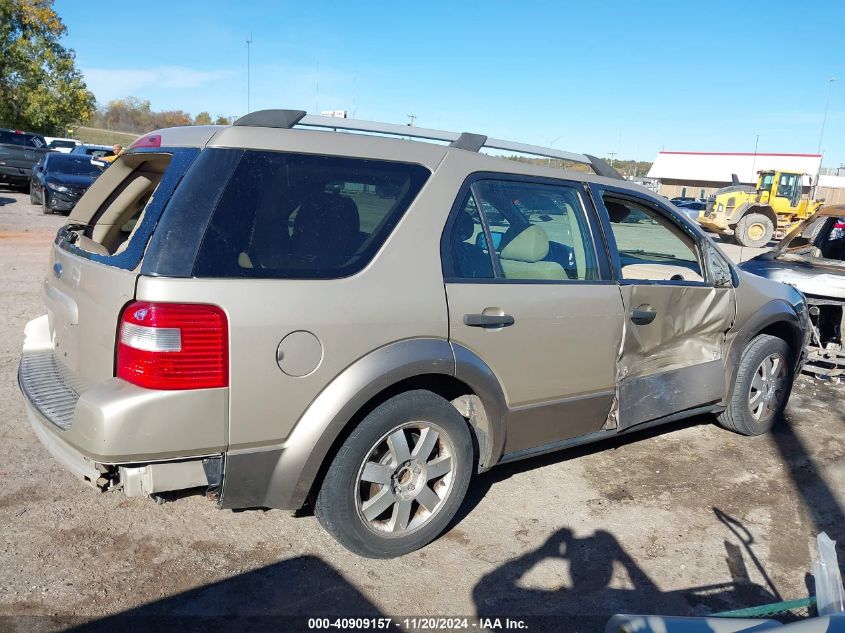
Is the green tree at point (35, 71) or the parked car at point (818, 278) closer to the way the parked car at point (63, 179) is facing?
the parked car

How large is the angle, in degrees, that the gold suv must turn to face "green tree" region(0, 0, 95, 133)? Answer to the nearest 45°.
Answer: approximately 90° to its left

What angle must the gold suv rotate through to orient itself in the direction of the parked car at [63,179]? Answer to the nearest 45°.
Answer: approximately 90° to its left

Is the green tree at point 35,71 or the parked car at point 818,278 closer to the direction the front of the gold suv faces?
the parked car

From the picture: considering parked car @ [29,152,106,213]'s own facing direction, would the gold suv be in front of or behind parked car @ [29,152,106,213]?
in front

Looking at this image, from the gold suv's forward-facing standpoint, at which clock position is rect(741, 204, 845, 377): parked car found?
The parked car is roughly at 12 o'clock from the gold suv.

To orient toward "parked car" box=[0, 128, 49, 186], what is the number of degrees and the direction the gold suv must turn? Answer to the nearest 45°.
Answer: approximately 90° to its left

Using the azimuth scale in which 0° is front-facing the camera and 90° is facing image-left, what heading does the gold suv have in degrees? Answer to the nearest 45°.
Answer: approximately 225°
